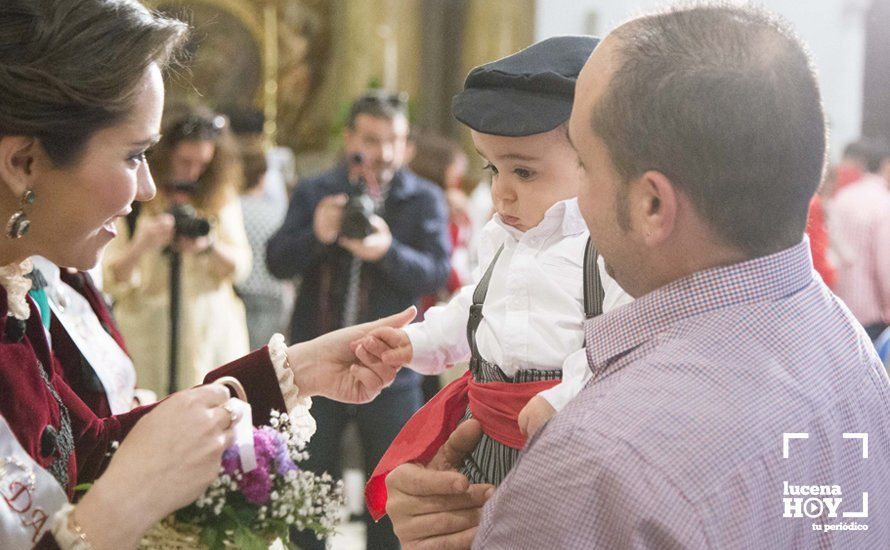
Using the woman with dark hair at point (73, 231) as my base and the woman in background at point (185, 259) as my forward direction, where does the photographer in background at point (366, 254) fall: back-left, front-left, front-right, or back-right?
front-right

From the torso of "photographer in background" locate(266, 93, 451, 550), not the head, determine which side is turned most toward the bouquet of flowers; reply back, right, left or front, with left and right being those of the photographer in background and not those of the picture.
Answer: front

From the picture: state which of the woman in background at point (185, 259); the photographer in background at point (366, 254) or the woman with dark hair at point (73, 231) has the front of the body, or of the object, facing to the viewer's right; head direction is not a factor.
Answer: the woman with dark hair

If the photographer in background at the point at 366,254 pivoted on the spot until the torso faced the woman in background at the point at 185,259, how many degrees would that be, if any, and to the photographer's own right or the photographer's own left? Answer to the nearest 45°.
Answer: approximately 90° to the photographer's own right

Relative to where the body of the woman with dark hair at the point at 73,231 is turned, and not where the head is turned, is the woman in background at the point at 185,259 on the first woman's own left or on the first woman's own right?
on the first woman's own left

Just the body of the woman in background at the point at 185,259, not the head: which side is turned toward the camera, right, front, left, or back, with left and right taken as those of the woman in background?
front

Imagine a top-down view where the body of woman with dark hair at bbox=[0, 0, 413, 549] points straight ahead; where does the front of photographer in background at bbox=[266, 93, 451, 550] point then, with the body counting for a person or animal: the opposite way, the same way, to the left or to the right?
to the right

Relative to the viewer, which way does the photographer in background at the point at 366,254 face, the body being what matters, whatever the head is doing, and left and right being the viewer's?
facing the viewer

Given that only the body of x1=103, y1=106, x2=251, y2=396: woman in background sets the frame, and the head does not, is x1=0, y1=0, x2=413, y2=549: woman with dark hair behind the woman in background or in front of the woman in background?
in front

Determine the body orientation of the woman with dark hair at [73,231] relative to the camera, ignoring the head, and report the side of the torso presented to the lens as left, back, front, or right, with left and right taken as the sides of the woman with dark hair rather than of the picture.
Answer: right

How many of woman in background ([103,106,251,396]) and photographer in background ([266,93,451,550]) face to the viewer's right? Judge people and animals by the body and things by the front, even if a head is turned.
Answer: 0

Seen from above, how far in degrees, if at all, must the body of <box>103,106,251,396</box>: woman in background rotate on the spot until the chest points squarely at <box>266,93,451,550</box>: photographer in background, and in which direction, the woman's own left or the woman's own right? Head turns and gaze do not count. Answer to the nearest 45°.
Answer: approximately 45° to the woman's own left

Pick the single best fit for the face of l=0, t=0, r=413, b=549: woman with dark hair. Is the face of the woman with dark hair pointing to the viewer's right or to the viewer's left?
to the viewer's right

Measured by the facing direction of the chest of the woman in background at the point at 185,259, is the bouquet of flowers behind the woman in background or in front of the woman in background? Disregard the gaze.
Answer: in front

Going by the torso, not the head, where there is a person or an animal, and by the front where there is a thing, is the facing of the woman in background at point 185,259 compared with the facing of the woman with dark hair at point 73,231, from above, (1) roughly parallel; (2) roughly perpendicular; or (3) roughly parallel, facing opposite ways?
roughly perpendicular
